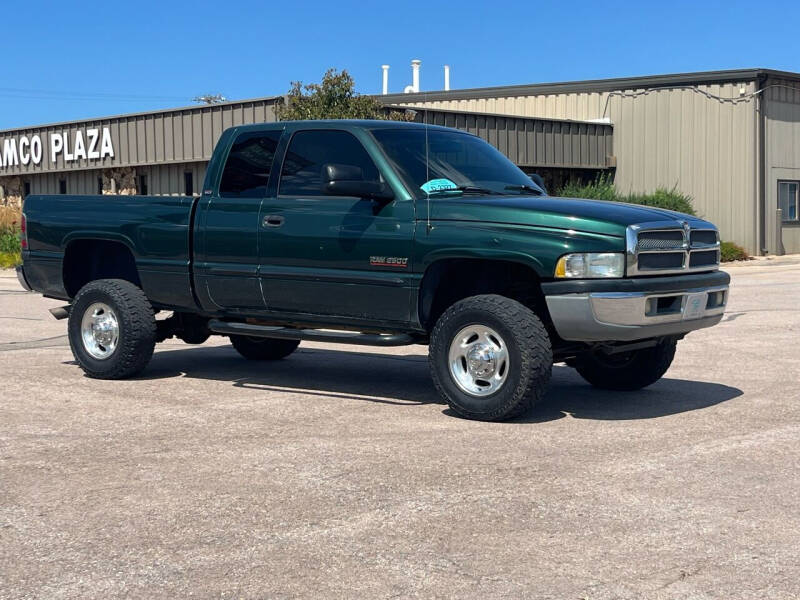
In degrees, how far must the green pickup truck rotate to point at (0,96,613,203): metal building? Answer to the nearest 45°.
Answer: approximately 135° to its left

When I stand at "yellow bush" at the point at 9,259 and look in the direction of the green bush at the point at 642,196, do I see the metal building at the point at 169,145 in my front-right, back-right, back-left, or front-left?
front-left

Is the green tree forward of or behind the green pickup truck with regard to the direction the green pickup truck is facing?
behind

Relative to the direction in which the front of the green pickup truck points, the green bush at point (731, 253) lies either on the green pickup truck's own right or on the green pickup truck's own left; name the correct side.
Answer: on the green pickup truck's own left

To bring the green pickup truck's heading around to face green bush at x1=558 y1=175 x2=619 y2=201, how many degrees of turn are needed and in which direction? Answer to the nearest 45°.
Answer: approximately 135° to its left

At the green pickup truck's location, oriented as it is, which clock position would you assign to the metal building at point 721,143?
The metal building is roughly at 8 o'clock from the green pickup truck.

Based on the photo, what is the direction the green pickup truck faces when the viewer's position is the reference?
facing the viewer and to the right of the viewer

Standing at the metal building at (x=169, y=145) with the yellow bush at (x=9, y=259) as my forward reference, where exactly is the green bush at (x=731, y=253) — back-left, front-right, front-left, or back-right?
back-left
